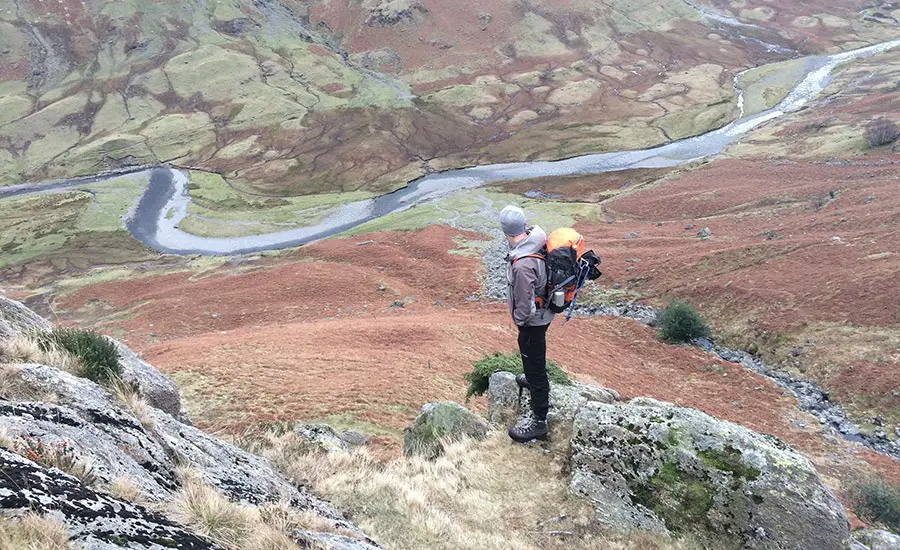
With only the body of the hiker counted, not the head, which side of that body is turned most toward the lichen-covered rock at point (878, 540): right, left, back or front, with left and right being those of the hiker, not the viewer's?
back

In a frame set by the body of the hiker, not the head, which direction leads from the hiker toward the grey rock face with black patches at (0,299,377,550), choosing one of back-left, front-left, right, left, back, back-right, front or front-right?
front-left

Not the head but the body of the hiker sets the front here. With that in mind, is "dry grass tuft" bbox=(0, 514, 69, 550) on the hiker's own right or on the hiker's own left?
on the hiker's own left

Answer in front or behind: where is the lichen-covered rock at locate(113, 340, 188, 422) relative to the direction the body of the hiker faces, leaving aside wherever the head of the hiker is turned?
in front

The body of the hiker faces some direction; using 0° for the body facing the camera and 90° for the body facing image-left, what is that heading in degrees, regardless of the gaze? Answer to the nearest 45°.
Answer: approximately 90°

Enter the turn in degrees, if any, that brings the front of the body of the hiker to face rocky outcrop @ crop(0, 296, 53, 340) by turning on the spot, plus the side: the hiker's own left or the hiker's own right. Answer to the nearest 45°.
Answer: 0° — they already face it

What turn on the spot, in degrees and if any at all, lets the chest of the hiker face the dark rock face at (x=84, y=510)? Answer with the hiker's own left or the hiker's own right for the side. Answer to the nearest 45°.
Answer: approximately 45° to the hiker's own left

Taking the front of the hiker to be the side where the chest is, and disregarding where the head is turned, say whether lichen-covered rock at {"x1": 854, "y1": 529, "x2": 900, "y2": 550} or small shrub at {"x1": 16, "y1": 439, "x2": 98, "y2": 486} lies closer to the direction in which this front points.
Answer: the small shrub

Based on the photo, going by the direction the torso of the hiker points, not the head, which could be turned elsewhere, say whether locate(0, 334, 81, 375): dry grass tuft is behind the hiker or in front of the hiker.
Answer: in front

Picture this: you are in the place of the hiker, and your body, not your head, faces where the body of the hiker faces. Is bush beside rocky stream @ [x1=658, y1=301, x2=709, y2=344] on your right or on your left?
on your right
